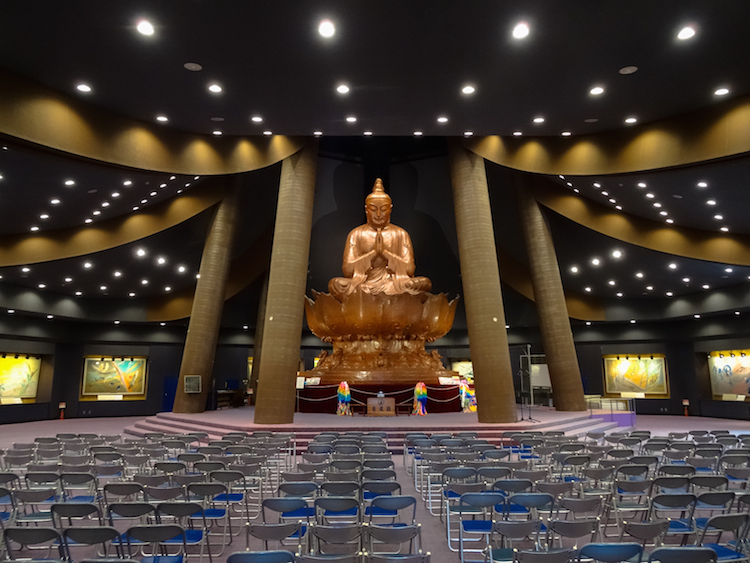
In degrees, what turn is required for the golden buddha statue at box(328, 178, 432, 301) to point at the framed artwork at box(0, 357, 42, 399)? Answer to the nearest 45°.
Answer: approximately 90° to its right

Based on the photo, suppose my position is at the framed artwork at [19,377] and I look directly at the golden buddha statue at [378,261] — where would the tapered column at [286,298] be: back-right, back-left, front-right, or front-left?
front-right

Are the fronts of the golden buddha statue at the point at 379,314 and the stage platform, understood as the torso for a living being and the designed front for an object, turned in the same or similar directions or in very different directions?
same or similar directions

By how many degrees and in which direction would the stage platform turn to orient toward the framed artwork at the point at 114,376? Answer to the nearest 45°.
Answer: approximately 135° to its right

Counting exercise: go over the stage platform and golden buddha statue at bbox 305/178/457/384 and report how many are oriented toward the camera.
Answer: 2

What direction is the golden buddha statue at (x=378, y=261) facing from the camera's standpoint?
toward the camera

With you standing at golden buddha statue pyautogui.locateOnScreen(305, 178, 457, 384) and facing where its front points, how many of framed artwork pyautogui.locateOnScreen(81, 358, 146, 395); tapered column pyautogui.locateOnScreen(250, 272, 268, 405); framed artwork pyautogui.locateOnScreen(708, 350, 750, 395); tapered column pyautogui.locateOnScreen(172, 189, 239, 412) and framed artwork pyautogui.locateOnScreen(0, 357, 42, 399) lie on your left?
1

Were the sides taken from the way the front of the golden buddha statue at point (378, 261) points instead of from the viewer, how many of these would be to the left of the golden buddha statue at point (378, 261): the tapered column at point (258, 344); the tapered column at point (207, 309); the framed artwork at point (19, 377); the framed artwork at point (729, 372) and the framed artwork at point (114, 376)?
1

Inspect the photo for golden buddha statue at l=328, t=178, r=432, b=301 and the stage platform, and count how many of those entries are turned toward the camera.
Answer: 2

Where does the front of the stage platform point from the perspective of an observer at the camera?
facing the viewer

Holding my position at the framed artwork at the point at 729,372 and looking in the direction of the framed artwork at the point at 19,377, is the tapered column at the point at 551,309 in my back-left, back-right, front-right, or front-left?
front-left
